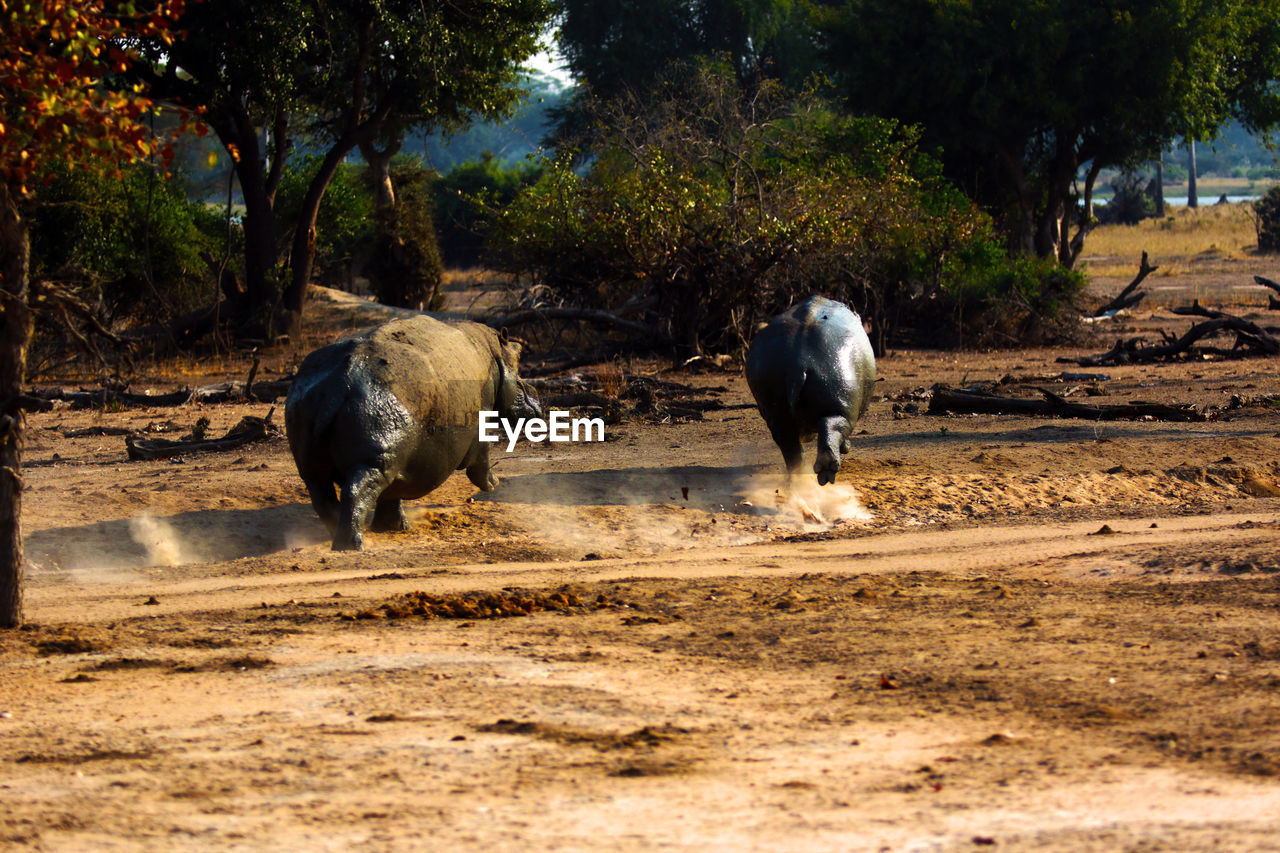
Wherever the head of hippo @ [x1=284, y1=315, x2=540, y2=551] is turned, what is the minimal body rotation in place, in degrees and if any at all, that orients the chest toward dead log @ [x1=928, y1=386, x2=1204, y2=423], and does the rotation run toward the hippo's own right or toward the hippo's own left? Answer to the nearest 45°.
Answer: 0° — it already faces it

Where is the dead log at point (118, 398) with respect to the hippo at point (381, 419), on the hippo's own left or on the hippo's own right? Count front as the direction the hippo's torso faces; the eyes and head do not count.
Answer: on the hippo's own left

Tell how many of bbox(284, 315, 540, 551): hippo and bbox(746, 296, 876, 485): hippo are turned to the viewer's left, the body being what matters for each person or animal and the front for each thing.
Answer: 0

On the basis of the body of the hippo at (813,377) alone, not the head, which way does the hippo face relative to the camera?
away from the camera

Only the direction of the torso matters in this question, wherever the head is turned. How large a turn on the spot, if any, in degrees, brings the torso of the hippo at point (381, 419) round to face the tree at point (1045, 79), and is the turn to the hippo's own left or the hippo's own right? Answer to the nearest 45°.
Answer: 0° — it already faces it

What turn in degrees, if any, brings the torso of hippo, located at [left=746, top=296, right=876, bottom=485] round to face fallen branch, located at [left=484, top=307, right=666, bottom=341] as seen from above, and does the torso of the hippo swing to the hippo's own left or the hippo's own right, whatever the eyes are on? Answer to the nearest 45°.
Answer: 0° — it already faces it

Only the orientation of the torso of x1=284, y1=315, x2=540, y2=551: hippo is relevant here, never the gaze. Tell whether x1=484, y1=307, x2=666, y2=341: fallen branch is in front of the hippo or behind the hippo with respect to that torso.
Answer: in front

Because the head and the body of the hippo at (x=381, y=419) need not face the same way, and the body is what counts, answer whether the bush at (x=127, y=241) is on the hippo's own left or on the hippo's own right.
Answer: on the hippo's own left

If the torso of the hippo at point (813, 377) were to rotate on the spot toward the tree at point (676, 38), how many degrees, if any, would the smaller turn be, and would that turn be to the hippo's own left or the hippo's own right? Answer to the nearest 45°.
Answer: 0° — it already faces it

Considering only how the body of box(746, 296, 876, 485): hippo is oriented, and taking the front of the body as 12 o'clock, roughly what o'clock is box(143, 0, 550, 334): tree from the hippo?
The tree is roughly at 11 o'clock from the hippo.

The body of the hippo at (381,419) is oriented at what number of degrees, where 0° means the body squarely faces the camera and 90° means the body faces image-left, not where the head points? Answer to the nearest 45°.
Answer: approximately 225°

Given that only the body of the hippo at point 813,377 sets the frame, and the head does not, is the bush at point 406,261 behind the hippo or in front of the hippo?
in front

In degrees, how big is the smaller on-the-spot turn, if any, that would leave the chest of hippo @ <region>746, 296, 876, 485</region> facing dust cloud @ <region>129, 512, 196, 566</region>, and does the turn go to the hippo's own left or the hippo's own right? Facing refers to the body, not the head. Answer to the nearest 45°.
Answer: approximately 90° to the hippo's own left
